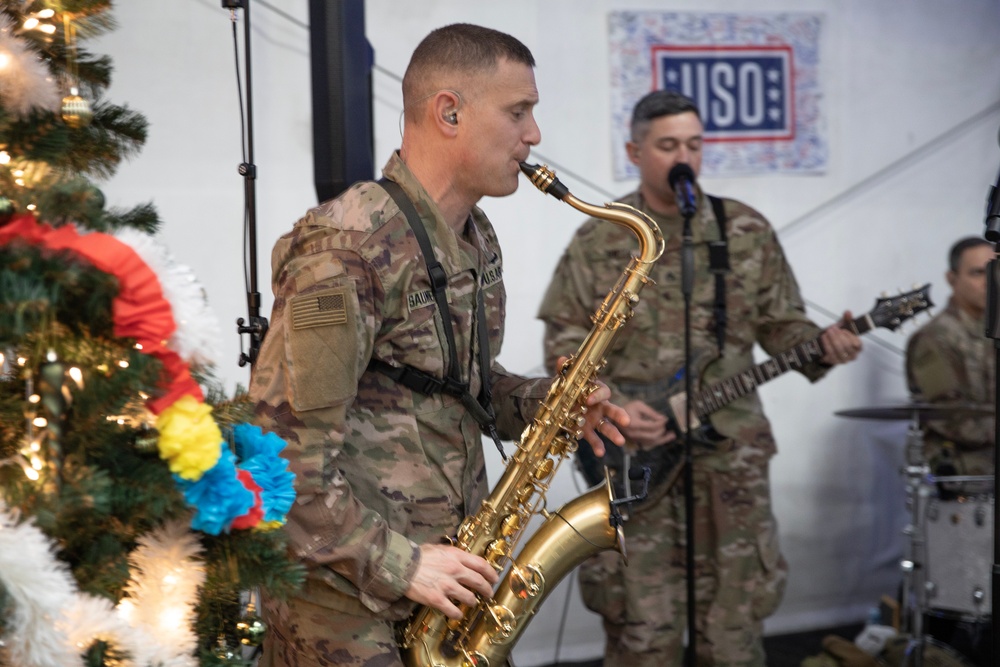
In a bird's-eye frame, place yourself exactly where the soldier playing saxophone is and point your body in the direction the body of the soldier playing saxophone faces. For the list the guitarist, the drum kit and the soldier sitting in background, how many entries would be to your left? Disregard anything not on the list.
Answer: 3

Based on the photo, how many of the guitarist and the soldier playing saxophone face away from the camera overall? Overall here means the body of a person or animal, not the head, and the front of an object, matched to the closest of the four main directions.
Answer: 0

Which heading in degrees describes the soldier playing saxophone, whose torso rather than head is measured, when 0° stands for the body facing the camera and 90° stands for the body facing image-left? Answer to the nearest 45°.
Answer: approximately 315°

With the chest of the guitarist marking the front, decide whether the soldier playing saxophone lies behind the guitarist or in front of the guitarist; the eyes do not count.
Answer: in front

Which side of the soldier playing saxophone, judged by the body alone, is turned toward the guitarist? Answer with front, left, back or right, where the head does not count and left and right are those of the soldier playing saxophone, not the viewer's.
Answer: left

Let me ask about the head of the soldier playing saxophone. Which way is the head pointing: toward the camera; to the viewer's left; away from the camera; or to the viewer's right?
to the viewer's right

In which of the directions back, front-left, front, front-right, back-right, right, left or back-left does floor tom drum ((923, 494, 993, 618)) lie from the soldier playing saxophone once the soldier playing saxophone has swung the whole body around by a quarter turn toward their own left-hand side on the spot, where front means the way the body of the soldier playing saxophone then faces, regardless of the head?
front

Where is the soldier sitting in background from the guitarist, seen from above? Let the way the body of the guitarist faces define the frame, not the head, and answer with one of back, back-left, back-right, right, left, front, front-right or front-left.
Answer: back-left

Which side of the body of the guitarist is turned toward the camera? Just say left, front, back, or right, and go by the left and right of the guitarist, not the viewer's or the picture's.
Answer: front
